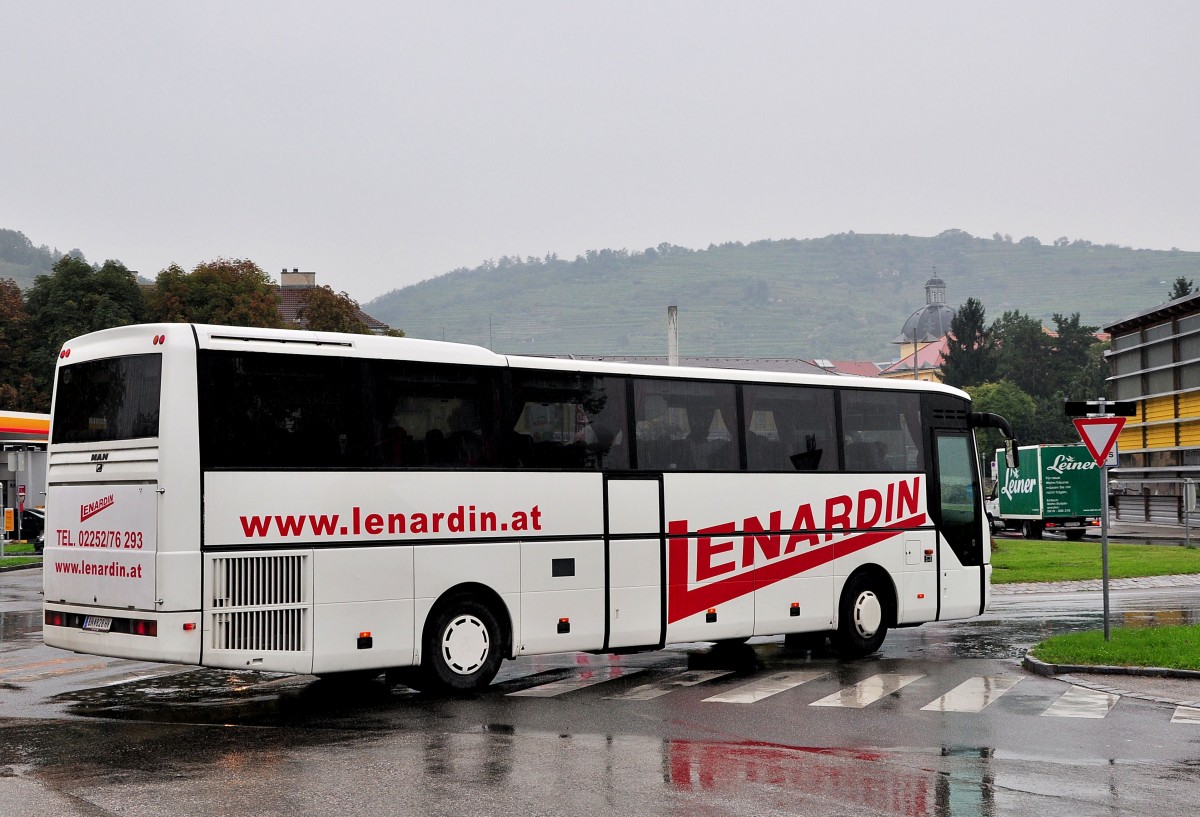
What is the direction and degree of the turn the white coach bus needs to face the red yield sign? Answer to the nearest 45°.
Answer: approximately 45° to its right

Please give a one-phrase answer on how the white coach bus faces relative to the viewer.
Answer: facing away from the viewer and to the right of the viewer

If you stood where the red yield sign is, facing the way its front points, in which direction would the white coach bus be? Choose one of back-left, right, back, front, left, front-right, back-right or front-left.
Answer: front-right

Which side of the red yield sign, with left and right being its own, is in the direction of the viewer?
front

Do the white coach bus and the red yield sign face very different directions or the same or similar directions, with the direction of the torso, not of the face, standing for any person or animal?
very different directions

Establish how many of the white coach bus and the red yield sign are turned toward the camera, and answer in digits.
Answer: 1
